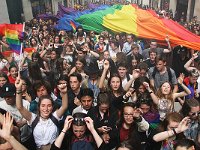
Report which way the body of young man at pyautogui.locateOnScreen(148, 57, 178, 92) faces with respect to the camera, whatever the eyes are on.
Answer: toward the camera

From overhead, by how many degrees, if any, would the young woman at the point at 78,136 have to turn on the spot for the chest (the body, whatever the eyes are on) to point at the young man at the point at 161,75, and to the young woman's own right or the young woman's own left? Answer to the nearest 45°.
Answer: approximately 135° to the young woman's own left

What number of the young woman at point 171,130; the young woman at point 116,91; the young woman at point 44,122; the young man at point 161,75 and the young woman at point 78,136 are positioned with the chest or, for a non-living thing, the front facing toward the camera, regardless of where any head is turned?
5

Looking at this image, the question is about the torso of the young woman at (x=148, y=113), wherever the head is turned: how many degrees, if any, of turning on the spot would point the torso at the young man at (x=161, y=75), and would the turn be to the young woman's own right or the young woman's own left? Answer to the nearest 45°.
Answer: approximately 135° to the young woman's own right

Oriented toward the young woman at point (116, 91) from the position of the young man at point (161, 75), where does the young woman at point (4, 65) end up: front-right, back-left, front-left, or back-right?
front-right

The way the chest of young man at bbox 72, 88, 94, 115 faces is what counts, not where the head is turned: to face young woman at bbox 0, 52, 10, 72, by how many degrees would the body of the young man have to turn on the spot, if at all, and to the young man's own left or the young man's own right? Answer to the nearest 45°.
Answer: approximately 180°

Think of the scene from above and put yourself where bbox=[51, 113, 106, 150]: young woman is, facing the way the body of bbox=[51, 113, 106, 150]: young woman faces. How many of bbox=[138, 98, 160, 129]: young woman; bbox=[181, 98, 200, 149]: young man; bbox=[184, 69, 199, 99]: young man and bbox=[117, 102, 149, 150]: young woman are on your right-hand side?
0

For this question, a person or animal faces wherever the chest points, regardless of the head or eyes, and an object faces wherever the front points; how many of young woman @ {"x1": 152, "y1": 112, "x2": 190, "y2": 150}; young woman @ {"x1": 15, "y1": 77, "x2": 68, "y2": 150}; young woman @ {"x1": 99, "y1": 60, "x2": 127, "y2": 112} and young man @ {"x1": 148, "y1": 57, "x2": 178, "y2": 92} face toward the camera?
4

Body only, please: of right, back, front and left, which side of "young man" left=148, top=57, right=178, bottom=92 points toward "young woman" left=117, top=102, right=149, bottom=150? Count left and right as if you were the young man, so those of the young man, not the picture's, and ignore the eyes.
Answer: front

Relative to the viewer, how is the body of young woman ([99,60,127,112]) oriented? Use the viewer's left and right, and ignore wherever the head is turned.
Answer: facing the viewer

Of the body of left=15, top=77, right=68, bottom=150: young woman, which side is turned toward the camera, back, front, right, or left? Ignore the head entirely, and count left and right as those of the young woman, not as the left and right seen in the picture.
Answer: front

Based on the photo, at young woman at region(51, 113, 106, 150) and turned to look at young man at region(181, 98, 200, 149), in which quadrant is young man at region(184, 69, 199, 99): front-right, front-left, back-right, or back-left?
front-left

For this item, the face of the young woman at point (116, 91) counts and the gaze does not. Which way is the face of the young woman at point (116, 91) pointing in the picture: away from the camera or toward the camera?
toward the camera

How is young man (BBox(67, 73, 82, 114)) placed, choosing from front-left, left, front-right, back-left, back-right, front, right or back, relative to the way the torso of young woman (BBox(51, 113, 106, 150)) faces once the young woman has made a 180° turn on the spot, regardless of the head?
front

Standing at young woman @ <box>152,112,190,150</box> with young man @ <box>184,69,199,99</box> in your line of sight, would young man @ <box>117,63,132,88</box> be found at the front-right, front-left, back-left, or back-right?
front-left

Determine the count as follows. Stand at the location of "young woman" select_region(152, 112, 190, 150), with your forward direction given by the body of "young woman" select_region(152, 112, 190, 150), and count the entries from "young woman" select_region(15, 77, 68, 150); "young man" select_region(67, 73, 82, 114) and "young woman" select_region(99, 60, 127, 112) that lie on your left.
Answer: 0

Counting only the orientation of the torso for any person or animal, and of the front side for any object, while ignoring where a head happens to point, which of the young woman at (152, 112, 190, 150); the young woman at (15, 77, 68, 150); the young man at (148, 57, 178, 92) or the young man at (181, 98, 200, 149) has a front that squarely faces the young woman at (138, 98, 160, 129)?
the young man at (148, 57, 178, 92)

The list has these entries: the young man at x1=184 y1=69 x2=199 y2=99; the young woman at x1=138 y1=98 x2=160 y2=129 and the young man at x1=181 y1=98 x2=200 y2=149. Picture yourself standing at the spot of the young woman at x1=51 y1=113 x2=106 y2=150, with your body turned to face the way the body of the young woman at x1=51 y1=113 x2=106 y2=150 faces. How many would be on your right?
0
